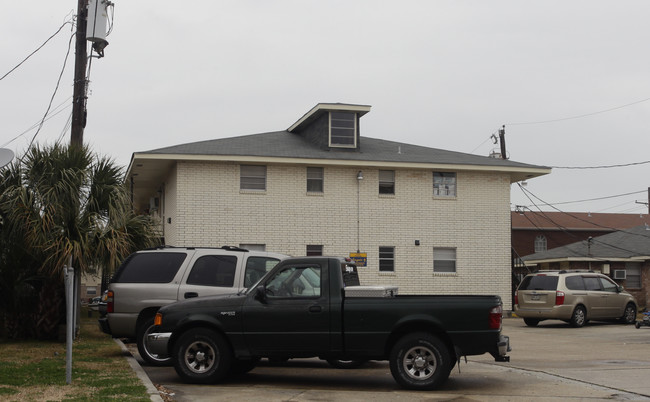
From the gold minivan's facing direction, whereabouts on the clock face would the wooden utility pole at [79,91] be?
The wooden utility pole is roughly at 6 o'clock from the gold minivan.

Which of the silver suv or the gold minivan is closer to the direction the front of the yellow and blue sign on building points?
the silver suv

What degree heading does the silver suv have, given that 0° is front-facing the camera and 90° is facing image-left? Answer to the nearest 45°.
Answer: approximately 270°

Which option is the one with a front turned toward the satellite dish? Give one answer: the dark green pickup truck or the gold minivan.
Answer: the dark green pickup truck

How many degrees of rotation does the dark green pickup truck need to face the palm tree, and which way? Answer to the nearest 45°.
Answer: approximately 45° to its right

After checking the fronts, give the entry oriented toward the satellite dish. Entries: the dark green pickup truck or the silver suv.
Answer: the dark green pickup truck

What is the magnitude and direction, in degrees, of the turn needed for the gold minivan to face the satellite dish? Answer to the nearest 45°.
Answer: approximately 180°

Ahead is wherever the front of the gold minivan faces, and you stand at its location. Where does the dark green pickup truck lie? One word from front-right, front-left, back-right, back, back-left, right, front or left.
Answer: back-right

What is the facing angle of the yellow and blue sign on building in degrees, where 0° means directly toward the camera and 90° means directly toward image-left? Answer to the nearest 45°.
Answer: approximately 0°

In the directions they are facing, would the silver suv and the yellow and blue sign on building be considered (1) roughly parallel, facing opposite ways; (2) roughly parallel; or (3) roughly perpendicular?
roughly perpendicular

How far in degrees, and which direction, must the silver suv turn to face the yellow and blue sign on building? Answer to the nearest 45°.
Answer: approximately 45° to its left
